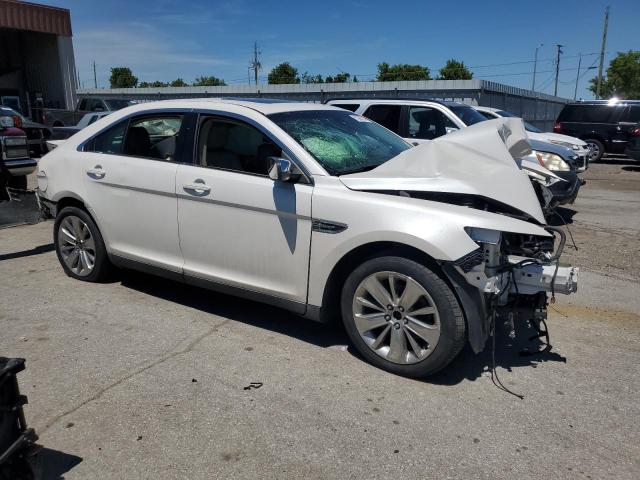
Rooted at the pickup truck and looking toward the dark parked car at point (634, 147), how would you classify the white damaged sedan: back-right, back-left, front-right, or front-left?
front-right

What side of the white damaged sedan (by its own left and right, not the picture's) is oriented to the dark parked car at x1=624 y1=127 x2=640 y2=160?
left

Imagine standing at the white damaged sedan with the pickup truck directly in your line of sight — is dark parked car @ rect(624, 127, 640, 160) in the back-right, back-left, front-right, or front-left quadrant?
front-right

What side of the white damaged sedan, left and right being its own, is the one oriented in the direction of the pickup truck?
back

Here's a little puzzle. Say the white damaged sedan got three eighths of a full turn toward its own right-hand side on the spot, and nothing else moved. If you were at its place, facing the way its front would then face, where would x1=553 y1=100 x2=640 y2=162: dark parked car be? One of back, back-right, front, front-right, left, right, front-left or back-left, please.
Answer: back-right
